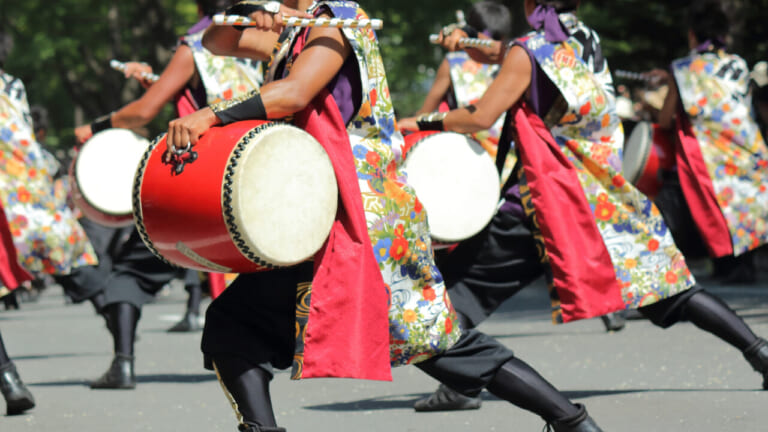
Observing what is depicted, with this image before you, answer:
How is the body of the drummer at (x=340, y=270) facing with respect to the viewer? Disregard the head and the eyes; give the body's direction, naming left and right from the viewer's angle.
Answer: facing to the left of the viewer

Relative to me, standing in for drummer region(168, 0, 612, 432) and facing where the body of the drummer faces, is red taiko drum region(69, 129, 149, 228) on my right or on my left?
on my right

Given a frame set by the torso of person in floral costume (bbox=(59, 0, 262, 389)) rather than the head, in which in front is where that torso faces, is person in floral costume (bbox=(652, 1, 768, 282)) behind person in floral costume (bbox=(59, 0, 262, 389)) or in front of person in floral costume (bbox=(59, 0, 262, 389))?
behind

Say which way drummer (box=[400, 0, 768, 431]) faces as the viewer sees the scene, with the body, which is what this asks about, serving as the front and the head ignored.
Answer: to the viewer's left

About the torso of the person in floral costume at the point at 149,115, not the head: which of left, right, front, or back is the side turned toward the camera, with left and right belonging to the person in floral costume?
left

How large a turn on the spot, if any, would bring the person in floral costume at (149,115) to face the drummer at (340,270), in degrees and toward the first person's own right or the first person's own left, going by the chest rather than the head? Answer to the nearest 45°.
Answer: approximately 90° to the first person's own left

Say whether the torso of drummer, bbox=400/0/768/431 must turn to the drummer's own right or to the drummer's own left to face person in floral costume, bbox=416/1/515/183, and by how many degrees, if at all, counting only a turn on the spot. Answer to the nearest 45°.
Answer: approximately 90° to the drummer's own right

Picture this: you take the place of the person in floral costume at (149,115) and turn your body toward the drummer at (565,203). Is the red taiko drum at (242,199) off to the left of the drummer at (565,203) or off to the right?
right
